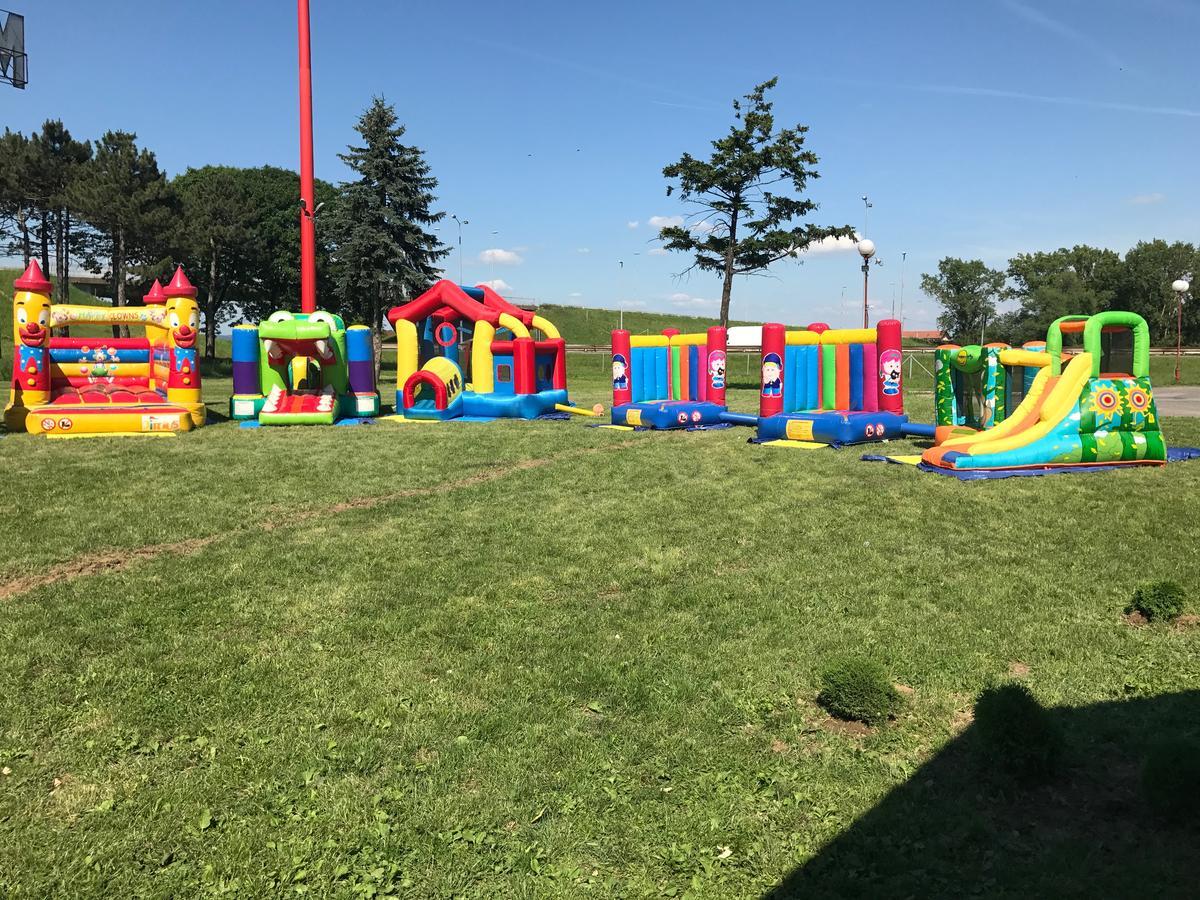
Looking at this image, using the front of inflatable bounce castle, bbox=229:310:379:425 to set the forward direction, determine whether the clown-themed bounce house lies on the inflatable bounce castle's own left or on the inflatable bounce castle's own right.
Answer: on the inflatable bounce castle's own right

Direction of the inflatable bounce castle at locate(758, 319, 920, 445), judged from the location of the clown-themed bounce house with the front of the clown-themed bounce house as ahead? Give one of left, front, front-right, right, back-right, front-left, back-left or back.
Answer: front-left

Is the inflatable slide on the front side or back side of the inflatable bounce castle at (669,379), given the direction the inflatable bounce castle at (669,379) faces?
on the front side

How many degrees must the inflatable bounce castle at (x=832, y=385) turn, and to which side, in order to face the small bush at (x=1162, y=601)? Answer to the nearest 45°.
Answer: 0° — it already faces it

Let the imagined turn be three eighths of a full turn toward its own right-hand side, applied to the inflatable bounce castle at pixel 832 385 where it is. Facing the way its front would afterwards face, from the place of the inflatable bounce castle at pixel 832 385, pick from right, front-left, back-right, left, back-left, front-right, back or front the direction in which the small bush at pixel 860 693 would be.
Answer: back-left

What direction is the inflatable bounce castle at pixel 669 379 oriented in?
toward the camera

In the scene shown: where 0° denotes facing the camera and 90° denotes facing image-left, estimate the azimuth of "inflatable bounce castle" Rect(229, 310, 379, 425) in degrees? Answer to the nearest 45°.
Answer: approximately 0°

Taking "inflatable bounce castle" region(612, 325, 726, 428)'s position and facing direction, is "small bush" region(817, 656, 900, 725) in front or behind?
in front

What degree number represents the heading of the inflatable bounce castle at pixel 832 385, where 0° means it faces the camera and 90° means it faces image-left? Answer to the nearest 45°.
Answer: approximately 0°

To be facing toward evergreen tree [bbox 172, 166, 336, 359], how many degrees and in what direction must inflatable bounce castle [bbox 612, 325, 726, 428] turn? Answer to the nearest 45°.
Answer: approximately 135° to its right

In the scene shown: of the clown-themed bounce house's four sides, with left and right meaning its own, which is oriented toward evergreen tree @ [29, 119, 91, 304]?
back

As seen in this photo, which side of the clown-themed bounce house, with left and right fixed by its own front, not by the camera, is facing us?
front
